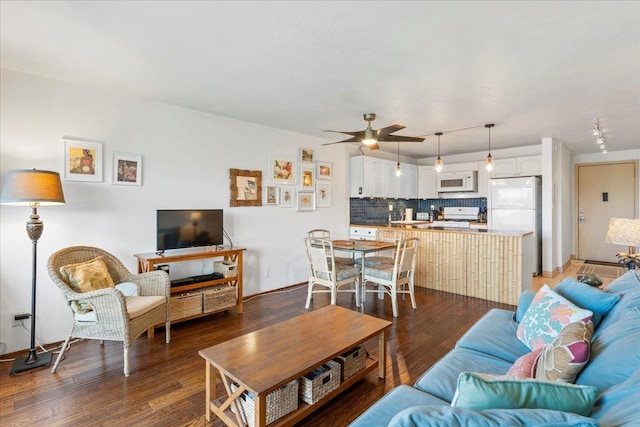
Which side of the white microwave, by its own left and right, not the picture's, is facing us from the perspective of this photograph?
front

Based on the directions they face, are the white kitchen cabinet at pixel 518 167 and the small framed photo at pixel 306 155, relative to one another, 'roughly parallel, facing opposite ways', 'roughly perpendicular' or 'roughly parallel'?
roughly perpendicular

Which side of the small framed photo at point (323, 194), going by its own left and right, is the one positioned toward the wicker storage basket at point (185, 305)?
right

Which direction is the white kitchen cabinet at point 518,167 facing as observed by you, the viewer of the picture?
facing the viewer

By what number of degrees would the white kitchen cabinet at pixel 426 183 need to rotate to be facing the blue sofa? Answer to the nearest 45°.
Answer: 0° — it already faces it

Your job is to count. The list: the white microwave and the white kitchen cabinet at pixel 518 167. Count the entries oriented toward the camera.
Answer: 2

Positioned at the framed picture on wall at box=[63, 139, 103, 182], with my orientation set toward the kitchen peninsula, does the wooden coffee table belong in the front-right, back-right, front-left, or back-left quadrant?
front-right

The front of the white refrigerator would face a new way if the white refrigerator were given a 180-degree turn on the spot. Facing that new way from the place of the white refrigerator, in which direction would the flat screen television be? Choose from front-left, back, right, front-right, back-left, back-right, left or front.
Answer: back-left

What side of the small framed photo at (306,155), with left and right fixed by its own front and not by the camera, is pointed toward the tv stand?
right

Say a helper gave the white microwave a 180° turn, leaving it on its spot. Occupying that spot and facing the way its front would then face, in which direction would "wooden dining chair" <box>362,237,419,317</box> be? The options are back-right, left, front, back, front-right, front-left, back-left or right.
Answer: back

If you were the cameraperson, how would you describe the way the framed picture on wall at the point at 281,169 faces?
facing the viewer and to the right of the viewer

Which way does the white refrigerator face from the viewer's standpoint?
toward the camera

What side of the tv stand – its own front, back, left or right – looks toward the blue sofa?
front

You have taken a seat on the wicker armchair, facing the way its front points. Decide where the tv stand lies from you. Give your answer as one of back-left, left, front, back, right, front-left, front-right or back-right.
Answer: left

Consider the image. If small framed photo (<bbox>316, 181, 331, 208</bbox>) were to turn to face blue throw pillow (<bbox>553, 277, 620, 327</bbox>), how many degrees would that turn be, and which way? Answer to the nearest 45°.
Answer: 0° — it already faces it

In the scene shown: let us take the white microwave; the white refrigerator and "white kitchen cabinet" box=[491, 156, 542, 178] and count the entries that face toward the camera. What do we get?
3

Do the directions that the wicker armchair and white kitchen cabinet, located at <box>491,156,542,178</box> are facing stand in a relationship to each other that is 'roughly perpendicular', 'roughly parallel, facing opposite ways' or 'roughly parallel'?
roughly perpendicular

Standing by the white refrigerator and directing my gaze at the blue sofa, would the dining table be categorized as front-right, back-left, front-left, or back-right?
front-right

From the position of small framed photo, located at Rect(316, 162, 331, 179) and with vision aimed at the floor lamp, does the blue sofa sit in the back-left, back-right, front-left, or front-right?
front-left
